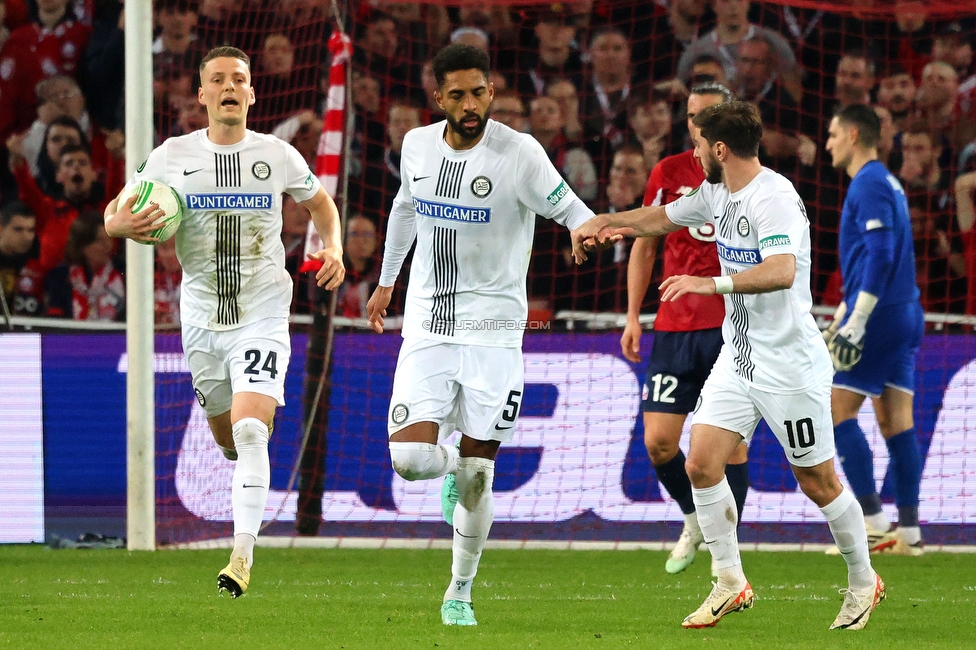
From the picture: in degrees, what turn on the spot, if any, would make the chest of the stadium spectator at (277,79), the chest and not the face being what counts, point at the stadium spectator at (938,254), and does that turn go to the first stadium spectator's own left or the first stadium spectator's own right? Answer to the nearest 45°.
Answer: approximately 90° to the first stadium spectator's own left

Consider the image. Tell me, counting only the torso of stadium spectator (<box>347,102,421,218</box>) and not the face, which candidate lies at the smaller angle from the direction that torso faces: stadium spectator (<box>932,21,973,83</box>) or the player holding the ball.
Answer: the player holding the ball

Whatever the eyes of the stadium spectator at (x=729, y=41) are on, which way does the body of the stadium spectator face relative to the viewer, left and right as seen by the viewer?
facing the viewer

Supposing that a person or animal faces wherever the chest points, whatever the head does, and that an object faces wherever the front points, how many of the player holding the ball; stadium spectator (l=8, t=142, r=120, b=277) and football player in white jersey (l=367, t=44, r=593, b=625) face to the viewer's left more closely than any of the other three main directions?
0

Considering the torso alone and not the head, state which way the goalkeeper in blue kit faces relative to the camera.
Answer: to the viewer's left

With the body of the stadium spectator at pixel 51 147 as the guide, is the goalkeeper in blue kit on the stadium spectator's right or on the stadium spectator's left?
on the stadium spectator's left

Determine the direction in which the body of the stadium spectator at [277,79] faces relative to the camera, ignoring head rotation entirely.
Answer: toward the camera

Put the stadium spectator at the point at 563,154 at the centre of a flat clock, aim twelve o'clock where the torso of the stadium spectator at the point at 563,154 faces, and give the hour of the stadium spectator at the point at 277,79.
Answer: the stadium spectator at the point at 277,79 is roughly at 3 o'clock from the stadium spectator at the point at 563,154.

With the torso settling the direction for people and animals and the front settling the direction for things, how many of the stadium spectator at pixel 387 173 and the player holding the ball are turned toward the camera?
2

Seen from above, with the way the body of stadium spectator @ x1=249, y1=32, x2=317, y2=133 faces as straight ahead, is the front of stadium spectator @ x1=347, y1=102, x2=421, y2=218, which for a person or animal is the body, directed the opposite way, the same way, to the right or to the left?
the same way

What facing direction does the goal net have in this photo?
toward the camera

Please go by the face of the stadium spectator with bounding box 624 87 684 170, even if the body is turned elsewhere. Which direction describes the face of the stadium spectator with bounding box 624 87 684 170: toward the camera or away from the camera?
toward the camera

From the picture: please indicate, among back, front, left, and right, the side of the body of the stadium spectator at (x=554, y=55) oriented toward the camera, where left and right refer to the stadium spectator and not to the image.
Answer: front
